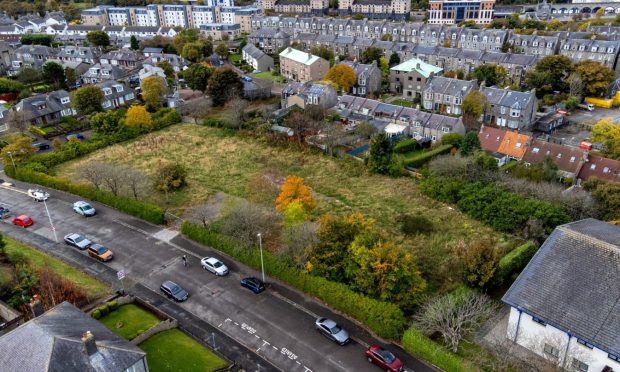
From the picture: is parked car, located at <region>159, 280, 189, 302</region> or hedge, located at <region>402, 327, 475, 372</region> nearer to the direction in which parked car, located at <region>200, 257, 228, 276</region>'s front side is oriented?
the hedge

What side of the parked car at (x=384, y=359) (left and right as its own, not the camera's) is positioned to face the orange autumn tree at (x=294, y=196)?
back

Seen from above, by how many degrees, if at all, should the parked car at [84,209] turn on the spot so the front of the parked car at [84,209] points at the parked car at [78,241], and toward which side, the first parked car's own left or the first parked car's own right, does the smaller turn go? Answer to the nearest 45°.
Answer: approximately 45° to the first parked car's own right

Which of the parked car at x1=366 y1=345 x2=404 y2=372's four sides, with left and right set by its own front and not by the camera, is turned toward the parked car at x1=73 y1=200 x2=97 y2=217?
back

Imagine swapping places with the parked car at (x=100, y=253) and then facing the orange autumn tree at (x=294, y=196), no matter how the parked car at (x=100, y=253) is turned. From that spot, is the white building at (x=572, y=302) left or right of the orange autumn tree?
right

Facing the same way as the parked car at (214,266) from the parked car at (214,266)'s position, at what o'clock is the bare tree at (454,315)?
The bare tree is roughly at 12 o'clock from the parked car.

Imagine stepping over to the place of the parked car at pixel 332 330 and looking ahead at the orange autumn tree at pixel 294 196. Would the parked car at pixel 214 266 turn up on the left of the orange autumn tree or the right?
left

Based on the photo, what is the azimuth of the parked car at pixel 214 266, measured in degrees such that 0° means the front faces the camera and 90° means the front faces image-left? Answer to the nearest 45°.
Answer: approximately 315°

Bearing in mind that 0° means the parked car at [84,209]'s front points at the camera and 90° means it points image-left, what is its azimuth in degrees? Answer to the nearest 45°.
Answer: approximately 315°

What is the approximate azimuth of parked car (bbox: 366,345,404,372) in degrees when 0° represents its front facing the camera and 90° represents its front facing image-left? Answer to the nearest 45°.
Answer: approximately 315°
